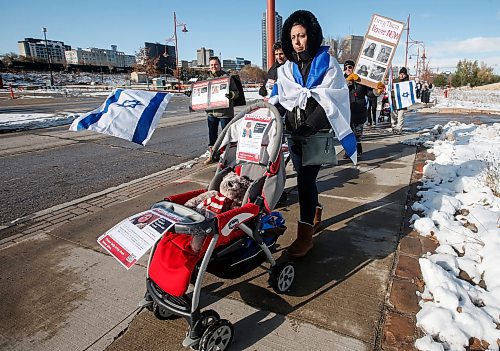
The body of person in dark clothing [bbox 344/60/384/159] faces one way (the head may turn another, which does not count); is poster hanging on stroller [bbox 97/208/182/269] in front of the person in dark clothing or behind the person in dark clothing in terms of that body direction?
in front

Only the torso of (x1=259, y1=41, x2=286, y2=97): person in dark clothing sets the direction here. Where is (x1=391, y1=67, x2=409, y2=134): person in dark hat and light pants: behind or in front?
behind

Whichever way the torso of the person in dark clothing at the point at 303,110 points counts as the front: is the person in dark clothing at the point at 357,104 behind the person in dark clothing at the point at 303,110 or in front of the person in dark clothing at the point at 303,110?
behind

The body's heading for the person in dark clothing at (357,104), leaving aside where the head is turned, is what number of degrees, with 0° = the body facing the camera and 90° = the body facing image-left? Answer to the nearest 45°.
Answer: approximately 45°

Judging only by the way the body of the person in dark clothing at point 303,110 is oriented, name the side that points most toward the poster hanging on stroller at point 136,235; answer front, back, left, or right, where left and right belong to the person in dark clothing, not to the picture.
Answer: front

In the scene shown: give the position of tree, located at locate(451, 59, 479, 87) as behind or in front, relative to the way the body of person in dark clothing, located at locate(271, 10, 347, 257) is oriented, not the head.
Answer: behind

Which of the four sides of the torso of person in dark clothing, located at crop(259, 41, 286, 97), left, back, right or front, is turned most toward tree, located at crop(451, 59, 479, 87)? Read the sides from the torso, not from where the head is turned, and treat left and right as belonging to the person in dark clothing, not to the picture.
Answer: back
